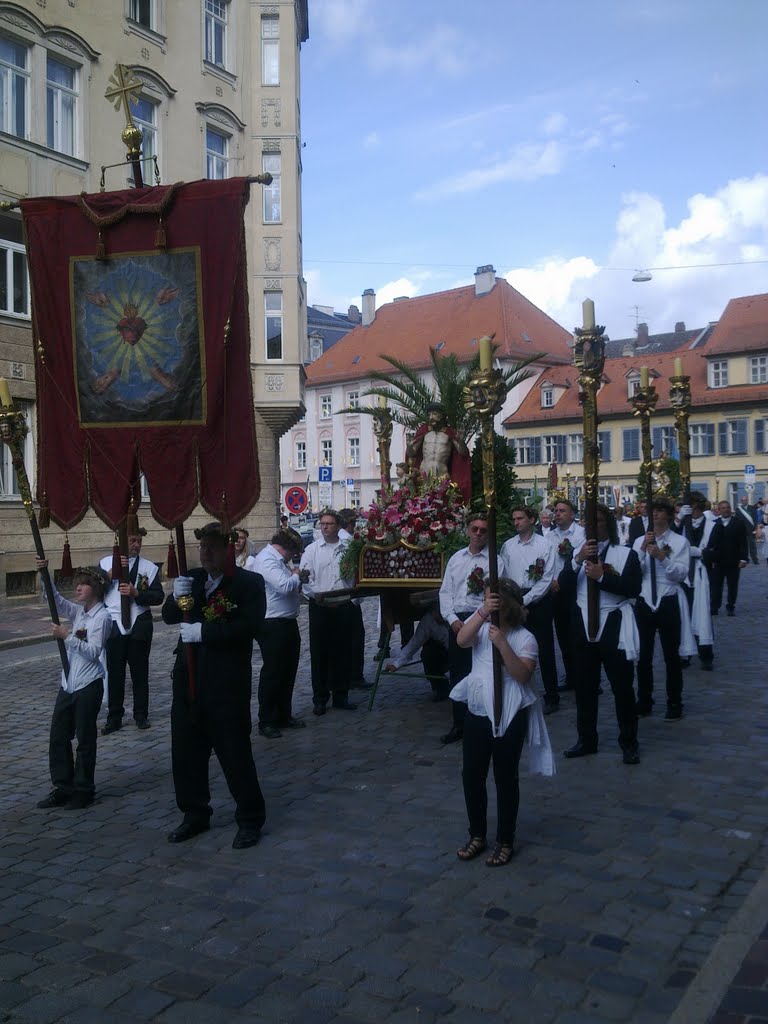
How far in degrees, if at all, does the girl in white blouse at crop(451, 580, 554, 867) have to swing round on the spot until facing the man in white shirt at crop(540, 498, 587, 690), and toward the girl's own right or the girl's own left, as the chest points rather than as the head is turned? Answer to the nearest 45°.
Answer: approximately 135° to the girl's own right

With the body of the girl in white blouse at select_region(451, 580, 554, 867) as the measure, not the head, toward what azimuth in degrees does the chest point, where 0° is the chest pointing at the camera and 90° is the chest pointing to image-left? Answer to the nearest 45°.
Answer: approximately 45°

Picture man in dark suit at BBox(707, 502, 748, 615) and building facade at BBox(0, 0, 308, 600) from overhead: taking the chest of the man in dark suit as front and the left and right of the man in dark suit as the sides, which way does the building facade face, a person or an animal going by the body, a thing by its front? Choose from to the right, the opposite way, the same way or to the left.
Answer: to the left

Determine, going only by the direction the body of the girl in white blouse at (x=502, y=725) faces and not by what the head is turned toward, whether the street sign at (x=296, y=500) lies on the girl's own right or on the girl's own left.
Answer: on the girl's own right

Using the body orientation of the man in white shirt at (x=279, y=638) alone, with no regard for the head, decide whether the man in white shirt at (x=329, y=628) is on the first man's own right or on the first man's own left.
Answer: on the first man's own left

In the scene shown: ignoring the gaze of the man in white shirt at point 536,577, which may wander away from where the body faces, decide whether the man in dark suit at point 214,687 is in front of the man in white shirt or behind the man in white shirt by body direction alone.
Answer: in front

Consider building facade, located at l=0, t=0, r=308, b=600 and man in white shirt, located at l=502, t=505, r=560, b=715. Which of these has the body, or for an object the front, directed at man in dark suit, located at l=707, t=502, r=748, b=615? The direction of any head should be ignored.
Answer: the building facade

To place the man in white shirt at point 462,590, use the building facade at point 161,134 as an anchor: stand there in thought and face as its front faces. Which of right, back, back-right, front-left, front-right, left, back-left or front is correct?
front-right

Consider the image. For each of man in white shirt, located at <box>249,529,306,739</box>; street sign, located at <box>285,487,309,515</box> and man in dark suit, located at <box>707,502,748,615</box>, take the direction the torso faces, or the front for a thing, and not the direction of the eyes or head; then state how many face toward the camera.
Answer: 2

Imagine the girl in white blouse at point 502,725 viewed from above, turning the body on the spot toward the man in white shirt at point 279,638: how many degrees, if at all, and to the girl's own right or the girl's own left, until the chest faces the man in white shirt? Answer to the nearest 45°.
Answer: approximately 90° to the girl's own right
